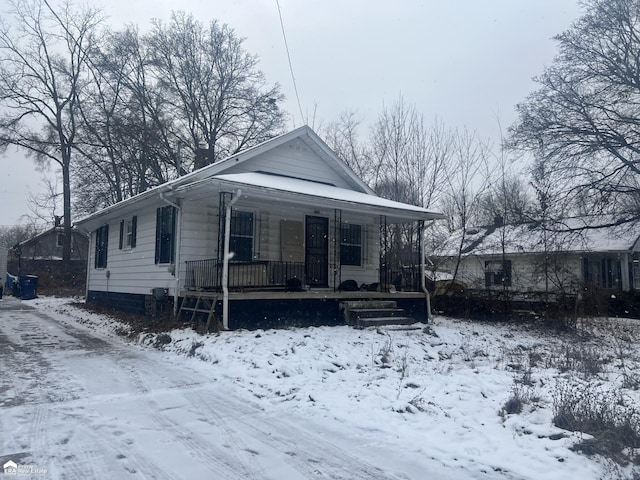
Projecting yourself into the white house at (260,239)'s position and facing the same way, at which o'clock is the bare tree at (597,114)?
The bare tree is roughly at 10 o'clock from the white house.

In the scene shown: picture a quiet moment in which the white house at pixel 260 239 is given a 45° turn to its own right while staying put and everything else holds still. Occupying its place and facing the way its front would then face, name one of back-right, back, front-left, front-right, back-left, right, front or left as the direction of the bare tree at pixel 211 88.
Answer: back

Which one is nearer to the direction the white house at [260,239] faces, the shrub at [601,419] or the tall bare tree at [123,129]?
the shrub

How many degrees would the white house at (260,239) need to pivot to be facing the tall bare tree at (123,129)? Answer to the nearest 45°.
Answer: approximately 180°

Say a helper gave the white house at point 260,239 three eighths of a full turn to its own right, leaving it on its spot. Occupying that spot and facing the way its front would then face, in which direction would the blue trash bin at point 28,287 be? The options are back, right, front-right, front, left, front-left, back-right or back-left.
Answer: front-right

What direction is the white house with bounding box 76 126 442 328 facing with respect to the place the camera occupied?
facing the viewer and to the right of the viewer

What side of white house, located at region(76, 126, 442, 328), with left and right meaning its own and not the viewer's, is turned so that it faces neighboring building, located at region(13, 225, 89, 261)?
back

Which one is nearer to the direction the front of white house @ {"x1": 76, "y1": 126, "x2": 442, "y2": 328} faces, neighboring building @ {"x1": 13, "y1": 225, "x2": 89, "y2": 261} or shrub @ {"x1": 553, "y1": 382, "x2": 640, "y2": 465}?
the shrub
